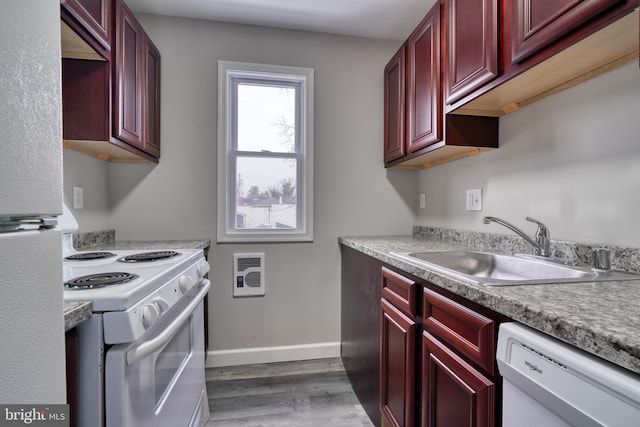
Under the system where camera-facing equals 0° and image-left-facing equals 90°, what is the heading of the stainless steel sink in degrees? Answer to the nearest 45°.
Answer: approximately 45°

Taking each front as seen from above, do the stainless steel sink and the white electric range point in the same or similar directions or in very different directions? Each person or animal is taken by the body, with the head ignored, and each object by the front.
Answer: very different directions

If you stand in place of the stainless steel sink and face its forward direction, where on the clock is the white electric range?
The white electric range is roughly at 12 o'clock from the stainless steel sink.

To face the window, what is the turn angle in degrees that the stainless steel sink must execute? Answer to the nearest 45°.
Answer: approximately 45° to its right

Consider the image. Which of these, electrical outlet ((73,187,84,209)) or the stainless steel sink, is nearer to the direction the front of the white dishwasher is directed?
the electrical outlet

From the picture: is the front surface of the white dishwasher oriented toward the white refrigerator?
yes

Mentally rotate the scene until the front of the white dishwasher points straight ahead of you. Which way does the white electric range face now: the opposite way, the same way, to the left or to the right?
the opposite way

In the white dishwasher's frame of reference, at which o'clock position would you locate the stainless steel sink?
The stainless steel sink is roughly at 4 o'clock from the white dishwasher.

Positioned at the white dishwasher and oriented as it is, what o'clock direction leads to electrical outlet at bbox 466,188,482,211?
The electrical outlet is roughly at 4 o'clock from the white dishwasher.

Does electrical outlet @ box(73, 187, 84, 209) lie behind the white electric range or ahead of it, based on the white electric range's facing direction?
behind

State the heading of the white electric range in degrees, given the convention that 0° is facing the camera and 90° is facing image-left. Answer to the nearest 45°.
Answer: approximately 315°
